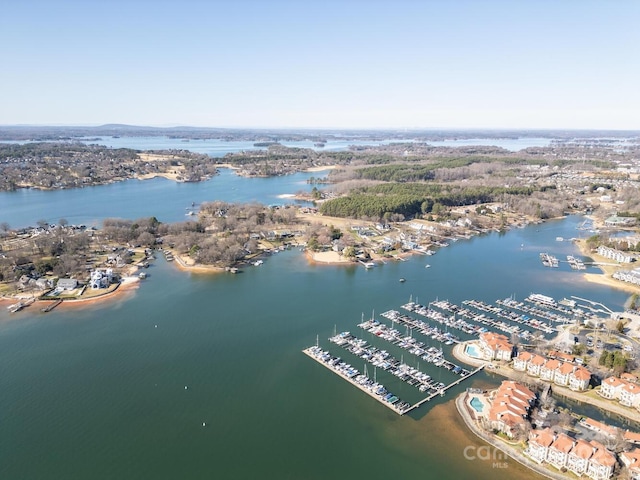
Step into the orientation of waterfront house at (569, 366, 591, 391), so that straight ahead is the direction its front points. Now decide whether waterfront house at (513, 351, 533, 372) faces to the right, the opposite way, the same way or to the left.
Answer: the same way

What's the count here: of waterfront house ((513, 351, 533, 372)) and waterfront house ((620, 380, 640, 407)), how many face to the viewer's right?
0

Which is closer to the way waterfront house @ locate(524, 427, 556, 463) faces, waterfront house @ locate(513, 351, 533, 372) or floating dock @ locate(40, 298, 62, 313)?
the floating dock

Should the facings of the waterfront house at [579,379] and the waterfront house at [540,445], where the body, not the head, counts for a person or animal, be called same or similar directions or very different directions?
same or similar directions

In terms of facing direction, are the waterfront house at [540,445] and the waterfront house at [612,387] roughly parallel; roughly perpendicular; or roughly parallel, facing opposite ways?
roughly parallel

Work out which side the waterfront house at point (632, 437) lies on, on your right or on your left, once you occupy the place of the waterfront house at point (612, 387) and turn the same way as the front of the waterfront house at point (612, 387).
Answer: on your left

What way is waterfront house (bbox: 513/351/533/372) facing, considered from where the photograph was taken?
facing the viewer and to the left of the viewer

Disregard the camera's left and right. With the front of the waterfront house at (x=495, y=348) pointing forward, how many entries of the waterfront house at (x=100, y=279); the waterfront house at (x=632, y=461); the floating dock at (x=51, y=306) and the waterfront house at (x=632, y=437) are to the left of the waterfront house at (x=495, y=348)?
2

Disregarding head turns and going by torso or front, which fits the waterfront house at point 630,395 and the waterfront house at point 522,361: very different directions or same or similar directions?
same or similar directions

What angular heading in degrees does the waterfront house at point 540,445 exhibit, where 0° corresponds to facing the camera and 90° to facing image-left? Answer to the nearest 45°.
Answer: approximately 45°

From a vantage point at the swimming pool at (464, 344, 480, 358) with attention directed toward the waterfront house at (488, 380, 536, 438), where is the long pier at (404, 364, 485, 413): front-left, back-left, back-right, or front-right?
front-right

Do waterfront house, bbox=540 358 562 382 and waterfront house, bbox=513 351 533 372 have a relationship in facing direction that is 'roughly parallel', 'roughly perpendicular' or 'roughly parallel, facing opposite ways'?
roughly parallel

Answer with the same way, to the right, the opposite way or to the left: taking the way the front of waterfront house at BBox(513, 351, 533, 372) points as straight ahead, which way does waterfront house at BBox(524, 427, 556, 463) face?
the same way

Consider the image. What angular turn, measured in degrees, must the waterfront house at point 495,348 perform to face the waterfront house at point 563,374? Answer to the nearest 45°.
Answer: approximately 135° to its left

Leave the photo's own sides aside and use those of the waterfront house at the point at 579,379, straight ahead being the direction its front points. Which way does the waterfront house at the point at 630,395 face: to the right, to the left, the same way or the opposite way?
the same way
